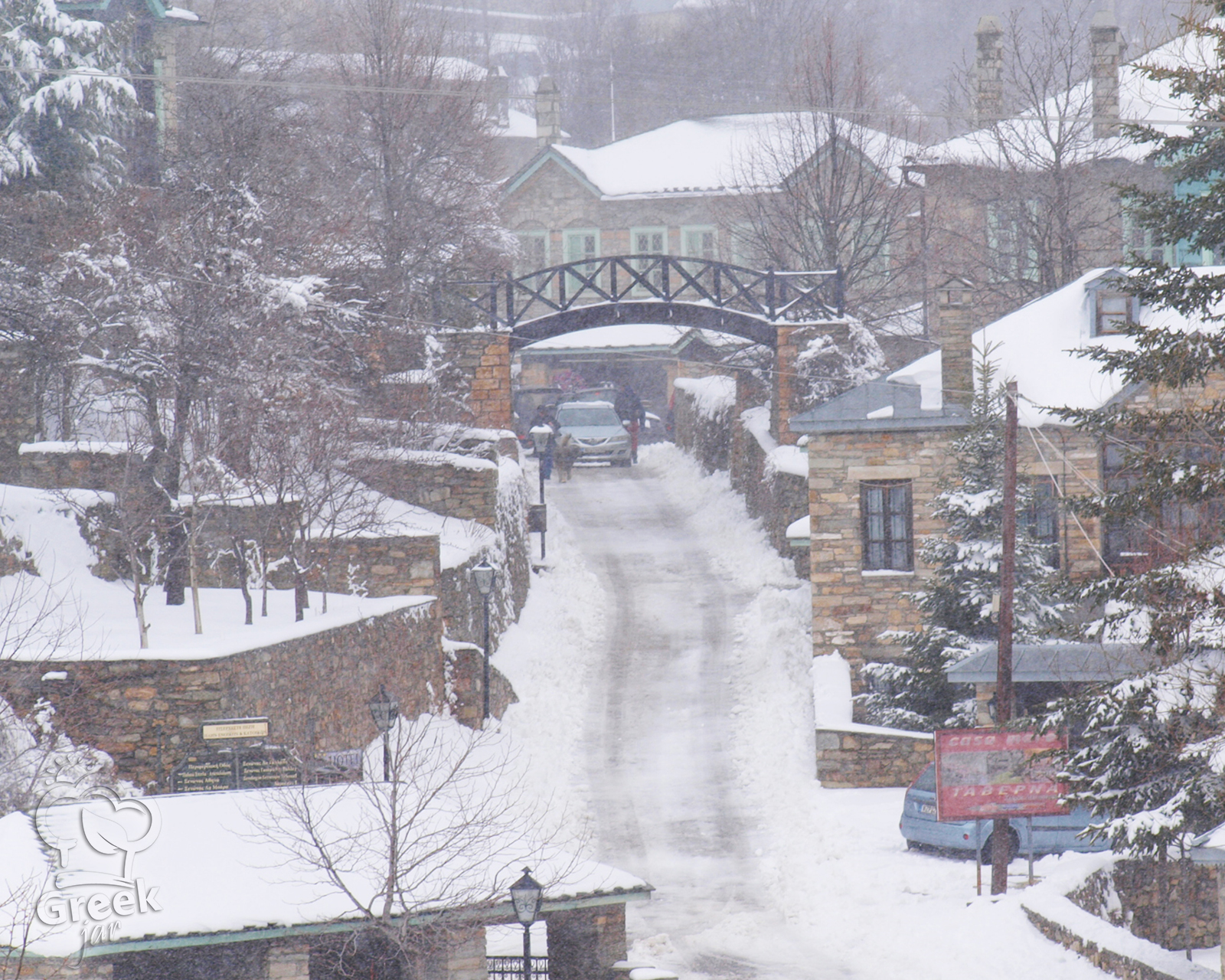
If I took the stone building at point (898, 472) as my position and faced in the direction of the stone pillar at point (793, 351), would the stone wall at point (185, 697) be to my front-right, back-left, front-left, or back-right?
back-left

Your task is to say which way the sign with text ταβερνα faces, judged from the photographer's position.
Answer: facing the viewer

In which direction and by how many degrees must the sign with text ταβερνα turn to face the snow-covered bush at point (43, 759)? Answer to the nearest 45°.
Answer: approximately 90° to its right

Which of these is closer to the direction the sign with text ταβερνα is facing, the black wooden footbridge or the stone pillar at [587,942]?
the stone pillar

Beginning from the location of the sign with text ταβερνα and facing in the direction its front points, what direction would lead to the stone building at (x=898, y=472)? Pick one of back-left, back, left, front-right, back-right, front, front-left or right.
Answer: back

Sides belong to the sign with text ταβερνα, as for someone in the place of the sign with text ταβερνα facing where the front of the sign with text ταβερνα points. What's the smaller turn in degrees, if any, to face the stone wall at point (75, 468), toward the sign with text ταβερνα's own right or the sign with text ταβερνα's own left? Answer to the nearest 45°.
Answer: approximately 90° to the sign with text ταβερνα's own right

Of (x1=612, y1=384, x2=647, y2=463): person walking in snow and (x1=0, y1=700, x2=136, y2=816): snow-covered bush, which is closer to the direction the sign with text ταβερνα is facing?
the snow-covered bush

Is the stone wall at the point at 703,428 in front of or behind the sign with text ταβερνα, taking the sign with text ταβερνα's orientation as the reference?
behind

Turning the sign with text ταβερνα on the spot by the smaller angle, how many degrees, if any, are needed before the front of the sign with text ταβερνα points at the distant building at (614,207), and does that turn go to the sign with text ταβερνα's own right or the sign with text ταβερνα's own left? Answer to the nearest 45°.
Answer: approximately 180°

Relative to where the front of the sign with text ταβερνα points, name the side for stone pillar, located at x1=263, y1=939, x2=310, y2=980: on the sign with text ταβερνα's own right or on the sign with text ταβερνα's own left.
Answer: on the sign with text ταβερνα's own right

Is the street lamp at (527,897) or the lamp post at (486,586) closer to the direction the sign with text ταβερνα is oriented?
the street lamp

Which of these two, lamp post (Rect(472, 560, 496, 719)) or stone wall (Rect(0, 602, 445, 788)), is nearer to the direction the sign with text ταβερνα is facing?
the stone wall

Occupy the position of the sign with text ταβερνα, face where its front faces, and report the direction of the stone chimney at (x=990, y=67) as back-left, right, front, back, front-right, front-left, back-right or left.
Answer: back

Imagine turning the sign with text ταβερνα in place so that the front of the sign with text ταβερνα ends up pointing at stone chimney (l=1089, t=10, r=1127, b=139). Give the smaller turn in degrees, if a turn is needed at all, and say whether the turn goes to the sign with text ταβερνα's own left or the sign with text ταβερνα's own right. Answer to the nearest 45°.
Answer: approximately 180°
